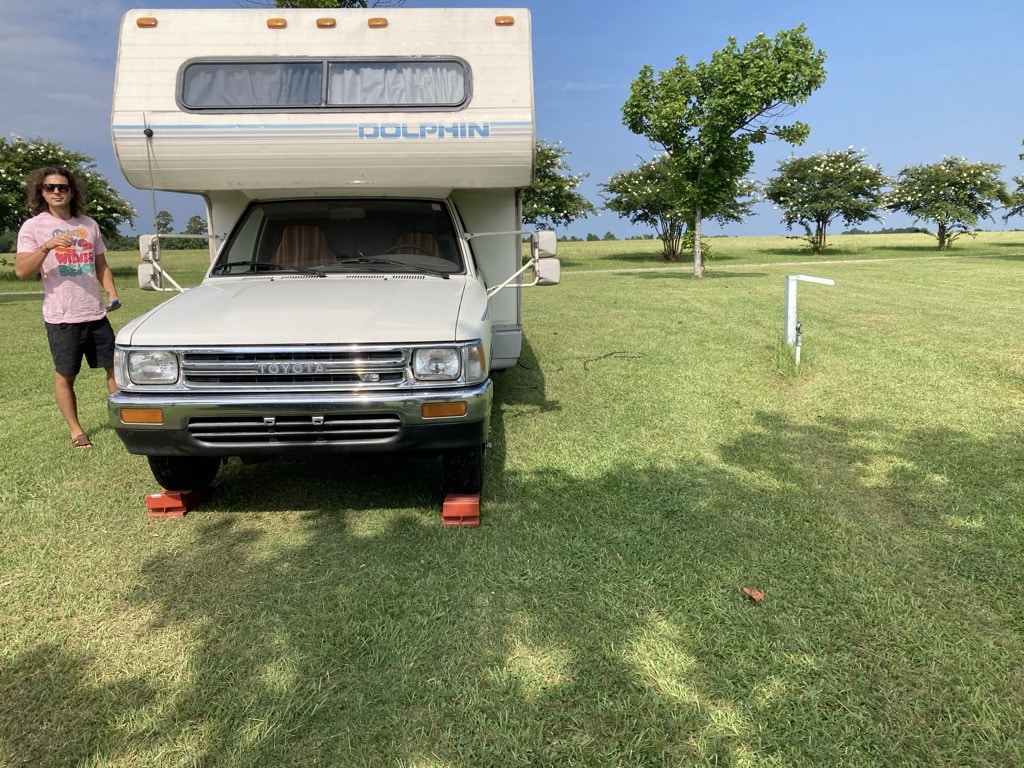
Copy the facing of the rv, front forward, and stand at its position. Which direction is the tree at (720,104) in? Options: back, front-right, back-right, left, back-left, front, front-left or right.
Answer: back-left

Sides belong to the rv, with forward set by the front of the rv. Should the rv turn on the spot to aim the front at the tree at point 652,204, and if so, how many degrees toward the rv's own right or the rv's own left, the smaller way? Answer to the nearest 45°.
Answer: approximately 135° to the rv's own left

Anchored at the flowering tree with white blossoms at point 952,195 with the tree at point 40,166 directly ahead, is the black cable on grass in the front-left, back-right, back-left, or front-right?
front-left

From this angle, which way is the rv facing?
toward the camera

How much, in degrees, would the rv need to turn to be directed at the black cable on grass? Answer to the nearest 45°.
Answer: approximately 135° to its left

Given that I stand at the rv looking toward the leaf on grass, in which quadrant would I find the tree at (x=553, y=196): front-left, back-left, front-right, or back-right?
back-left

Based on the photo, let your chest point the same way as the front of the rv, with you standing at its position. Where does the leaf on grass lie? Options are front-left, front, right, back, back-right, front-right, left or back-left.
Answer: front-left

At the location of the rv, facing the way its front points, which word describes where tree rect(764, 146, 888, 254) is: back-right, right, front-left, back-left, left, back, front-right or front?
back-left

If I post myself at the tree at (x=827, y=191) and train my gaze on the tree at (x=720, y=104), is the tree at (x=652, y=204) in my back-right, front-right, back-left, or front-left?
front-right

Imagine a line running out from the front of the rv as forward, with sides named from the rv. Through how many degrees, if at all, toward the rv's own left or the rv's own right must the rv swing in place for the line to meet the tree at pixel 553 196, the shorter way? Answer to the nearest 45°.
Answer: approximately 180°
